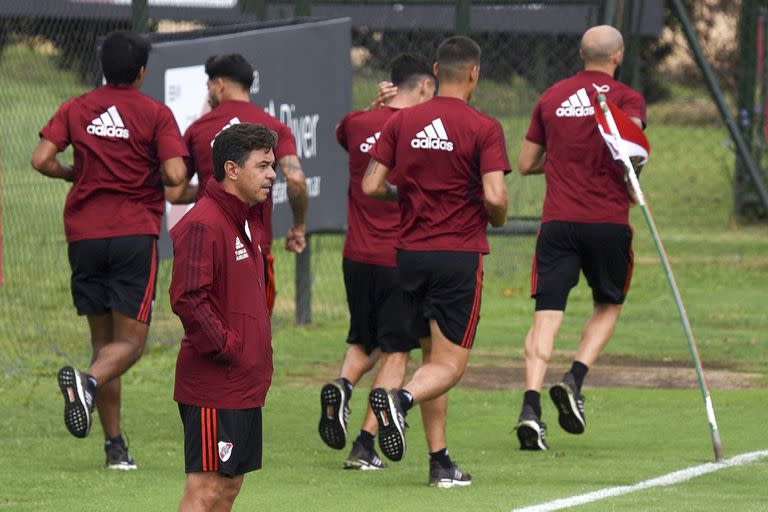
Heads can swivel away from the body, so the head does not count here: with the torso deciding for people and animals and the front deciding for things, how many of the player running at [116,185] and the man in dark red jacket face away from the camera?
1

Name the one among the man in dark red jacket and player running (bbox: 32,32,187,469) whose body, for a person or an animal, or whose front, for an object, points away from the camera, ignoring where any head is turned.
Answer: the player running

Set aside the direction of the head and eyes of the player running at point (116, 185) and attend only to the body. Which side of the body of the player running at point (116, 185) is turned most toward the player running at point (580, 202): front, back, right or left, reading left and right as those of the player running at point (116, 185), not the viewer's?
right

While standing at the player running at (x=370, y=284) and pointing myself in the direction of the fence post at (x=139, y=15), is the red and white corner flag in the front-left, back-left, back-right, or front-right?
back-right

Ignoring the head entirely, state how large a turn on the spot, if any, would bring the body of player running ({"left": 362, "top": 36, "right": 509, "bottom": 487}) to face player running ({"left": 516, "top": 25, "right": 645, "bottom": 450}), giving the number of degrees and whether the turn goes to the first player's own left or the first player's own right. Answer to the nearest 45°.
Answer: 0° — they already face them

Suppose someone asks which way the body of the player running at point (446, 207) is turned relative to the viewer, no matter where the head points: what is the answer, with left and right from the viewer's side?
facing away from the viewer and to the right of the viewer

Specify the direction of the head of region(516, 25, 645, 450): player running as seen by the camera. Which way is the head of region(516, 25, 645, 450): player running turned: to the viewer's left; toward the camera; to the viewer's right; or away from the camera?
away from the camera

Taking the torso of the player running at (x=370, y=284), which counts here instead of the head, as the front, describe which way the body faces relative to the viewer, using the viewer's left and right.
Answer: facing away from the viewer and to the right of the viewer

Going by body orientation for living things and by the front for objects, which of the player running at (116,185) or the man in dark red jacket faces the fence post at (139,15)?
the player running

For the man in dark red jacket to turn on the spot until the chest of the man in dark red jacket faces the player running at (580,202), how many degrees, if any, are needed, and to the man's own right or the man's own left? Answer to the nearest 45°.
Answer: approximately 90° to the man's own left

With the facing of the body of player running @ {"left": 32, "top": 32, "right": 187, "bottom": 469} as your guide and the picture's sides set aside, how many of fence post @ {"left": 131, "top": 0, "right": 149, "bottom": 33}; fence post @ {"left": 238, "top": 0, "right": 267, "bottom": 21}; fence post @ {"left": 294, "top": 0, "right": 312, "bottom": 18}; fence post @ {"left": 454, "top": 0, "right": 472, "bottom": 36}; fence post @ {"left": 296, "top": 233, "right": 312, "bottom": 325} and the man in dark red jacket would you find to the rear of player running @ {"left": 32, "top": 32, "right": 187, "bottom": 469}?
1

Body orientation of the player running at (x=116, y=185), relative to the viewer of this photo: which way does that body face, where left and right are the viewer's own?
facing away from the viewer

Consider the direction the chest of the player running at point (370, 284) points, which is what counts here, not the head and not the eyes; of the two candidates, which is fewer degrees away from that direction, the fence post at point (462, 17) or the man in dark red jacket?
the fence post

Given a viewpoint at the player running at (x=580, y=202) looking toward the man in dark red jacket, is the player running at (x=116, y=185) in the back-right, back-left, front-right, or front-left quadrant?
front-right

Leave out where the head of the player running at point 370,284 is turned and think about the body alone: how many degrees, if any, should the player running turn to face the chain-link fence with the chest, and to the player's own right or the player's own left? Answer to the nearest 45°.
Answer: approximately 45° to the player's own left
